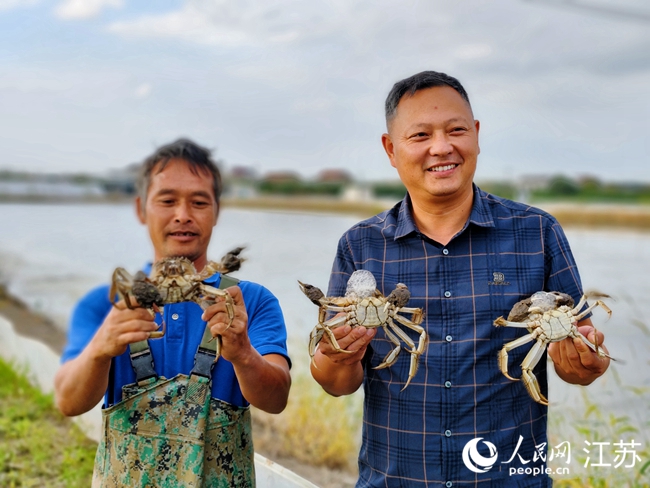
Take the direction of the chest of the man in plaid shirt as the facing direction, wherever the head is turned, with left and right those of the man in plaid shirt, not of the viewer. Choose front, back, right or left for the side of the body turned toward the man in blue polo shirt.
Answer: right

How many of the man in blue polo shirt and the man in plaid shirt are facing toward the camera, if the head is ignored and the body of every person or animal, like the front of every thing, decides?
2

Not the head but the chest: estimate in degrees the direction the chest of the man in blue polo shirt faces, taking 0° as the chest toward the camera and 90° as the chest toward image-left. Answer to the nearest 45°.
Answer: approximately 0°

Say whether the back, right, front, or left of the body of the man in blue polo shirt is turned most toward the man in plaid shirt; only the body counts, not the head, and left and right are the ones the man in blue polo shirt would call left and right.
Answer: left

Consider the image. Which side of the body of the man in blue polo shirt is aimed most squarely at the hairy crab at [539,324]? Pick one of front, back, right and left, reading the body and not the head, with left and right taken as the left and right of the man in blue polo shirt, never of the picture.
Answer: left

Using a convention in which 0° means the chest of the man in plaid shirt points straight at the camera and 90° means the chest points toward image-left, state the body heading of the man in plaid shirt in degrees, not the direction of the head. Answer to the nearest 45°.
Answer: approximately 0°
